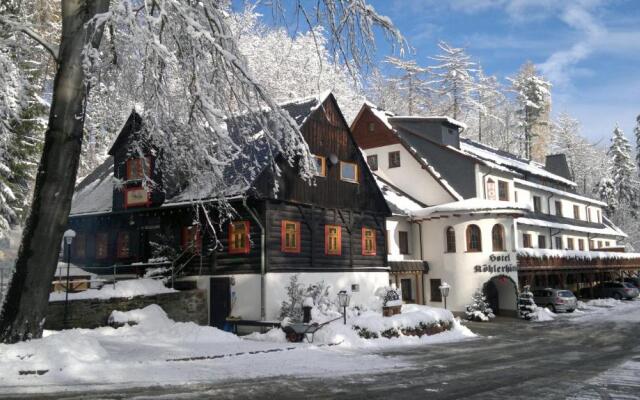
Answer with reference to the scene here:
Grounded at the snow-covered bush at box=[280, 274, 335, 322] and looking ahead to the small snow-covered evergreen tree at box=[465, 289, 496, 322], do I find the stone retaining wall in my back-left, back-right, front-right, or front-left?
back-left

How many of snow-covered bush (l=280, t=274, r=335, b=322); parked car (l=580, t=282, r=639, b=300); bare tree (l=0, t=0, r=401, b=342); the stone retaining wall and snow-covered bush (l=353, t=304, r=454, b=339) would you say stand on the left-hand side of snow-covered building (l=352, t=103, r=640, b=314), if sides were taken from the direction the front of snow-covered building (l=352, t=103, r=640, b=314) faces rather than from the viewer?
1

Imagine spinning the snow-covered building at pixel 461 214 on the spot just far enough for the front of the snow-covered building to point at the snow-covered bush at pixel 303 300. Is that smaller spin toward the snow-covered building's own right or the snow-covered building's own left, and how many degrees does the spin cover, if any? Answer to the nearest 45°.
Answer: approximately 45° to the snow-covered building's own right

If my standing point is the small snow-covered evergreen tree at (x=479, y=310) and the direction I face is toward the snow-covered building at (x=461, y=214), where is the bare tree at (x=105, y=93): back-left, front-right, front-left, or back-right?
back-left

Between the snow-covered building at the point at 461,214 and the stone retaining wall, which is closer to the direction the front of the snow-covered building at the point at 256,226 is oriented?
the stone retaining wall

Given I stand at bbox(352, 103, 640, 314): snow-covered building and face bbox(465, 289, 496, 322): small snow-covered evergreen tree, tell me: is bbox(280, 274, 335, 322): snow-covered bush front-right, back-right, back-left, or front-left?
front-right

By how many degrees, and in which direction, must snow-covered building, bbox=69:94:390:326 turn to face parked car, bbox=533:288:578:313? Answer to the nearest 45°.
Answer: approximately 135° to its left

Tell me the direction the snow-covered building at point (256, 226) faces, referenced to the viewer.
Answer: facing the viewer and to the left of the viewer

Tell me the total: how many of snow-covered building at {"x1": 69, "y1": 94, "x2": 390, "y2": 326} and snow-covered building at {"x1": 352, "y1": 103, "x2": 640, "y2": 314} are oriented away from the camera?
0

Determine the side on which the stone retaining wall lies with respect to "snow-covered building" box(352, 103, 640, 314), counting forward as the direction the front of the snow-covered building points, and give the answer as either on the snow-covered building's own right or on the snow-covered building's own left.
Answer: on the snow-covered building's own right

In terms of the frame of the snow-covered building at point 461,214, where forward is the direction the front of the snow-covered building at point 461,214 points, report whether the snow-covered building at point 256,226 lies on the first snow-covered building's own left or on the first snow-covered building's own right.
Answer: on the first snow-covered building's own right

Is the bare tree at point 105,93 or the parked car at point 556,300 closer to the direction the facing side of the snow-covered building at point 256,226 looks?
the bare tree

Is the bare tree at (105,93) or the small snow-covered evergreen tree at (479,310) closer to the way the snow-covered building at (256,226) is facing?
the bare tree

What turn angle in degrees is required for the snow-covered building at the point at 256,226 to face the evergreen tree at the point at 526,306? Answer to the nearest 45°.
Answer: approximately 135° to its left

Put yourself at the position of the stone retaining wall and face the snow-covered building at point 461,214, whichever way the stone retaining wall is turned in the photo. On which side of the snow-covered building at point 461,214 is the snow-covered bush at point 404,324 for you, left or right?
right
